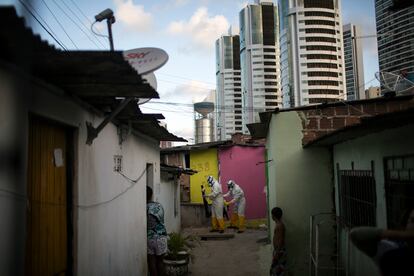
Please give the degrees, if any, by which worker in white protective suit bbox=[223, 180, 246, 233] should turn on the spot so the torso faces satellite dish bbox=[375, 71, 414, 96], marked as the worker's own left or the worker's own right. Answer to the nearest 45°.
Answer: approximately 90° to the worker's own left

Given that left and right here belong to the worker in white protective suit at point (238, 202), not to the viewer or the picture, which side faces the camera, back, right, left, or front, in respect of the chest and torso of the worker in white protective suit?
left

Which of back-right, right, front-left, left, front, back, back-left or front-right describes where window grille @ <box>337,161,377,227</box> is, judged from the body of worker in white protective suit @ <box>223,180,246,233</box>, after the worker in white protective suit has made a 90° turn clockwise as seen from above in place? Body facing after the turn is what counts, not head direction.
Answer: back
